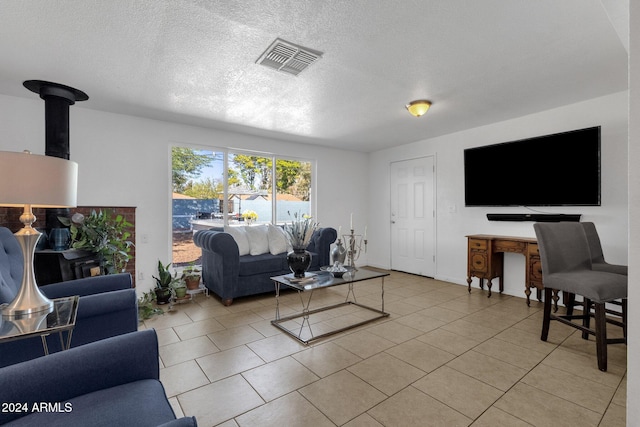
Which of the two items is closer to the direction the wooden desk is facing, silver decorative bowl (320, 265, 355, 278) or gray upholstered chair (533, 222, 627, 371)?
the silver decorative bowl

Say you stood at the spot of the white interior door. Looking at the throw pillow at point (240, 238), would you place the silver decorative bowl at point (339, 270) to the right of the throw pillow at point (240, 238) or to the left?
left

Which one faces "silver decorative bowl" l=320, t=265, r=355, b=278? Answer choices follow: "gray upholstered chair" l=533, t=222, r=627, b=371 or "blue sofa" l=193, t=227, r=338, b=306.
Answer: the blue sofa

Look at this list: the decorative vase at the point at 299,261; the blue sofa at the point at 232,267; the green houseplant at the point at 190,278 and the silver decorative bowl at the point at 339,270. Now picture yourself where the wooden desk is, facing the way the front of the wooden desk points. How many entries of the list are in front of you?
4

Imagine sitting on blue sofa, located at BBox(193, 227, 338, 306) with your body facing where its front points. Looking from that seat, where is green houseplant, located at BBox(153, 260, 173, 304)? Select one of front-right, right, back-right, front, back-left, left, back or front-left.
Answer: back-right

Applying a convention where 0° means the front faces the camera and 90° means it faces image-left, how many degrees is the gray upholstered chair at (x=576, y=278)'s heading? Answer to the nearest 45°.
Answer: approximately 315°
